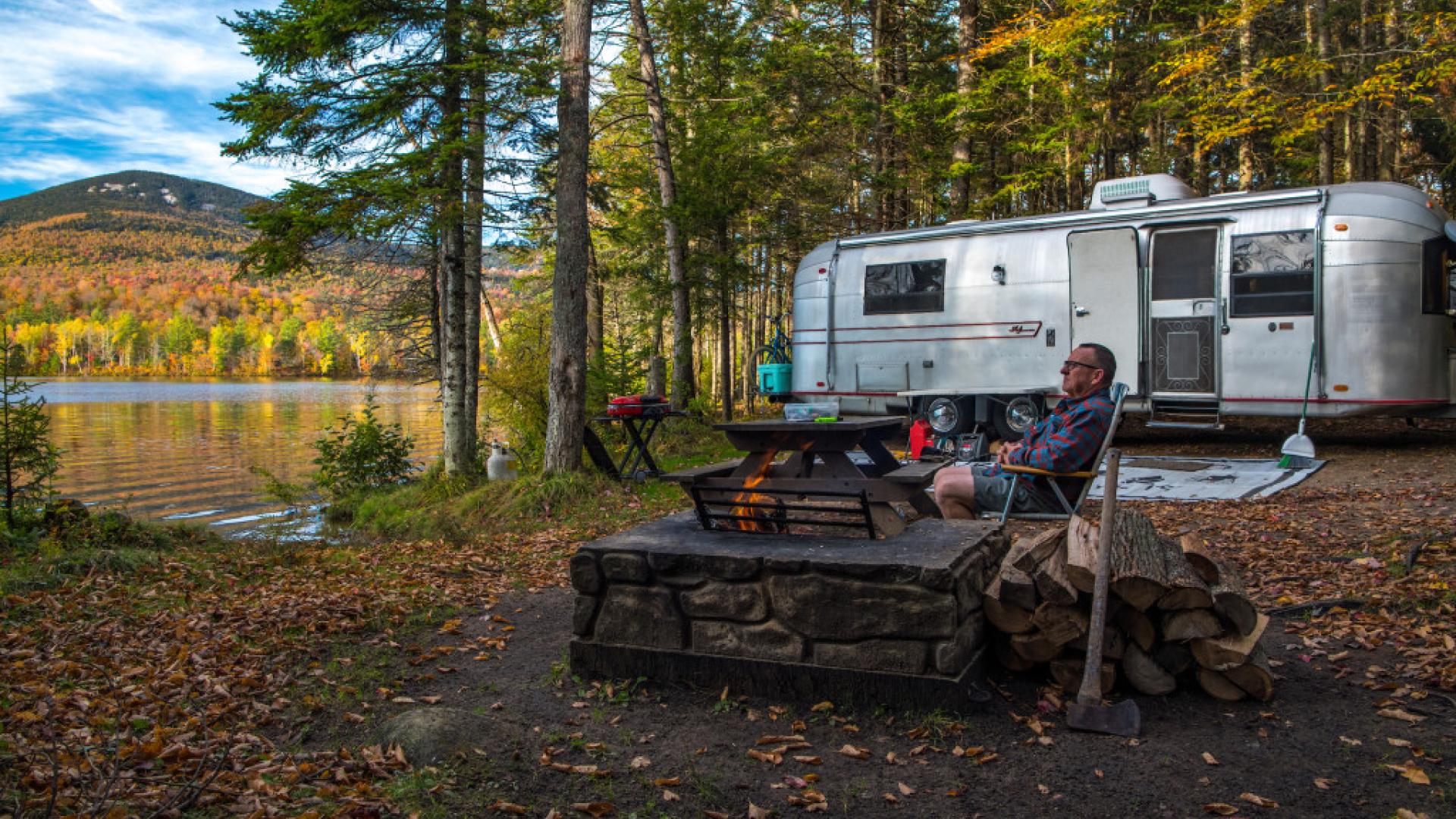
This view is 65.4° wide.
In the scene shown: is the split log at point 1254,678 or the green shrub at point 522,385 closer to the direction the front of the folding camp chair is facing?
the green shrub

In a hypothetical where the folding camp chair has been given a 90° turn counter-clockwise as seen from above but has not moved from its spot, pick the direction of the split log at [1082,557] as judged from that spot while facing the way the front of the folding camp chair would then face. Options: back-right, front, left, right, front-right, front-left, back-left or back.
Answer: front

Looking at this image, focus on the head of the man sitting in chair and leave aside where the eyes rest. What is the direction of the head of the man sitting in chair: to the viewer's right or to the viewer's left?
to the viewer's left

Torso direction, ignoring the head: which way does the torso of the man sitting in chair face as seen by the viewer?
to the viewer's left

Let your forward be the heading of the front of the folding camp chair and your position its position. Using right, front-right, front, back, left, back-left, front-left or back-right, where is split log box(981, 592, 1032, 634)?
left

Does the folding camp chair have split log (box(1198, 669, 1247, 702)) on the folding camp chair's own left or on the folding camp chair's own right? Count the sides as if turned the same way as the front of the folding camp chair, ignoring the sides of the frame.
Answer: on the folding camp chair's own left

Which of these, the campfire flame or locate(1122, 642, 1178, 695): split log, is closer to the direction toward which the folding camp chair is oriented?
the campfire flame

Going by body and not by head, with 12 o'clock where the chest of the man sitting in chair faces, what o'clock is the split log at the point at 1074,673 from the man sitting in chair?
The split log is roughly at 9 o'clock from the man sitting in chair.

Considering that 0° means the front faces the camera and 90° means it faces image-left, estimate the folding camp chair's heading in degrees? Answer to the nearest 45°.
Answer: approximately 90°

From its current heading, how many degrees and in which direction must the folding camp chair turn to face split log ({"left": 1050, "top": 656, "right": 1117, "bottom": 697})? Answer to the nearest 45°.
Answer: approximately 90° to its left

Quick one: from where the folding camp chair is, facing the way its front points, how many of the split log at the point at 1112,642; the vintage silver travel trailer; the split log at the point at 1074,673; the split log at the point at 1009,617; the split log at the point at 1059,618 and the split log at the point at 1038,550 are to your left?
5

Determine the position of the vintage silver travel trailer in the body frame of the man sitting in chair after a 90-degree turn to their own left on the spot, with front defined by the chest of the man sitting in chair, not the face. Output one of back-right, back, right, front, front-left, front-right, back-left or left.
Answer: back

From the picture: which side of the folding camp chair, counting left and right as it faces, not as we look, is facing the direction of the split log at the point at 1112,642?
left
